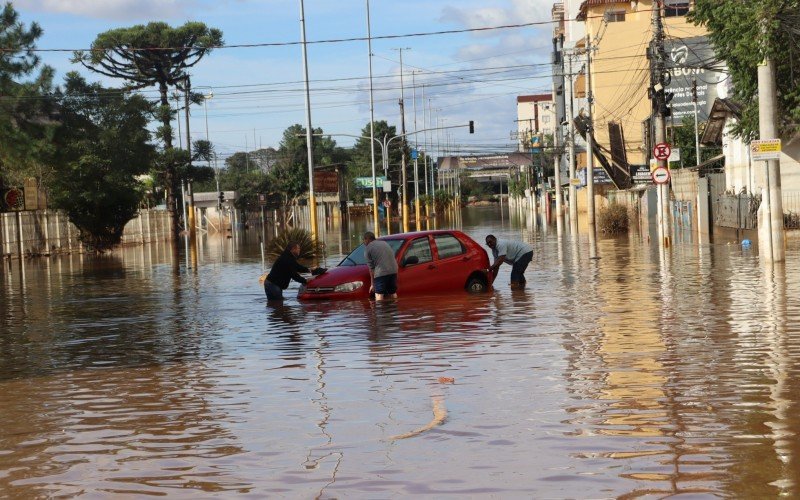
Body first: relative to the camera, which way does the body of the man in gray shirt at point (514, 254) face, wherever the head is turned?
to the viewer's left

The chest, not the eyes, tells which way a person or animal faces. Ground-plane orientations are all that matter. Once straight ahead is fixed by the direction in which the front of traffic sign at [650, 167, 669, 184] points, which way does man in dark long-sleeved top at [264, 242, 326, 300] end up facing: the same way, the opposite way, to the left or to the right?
to the left

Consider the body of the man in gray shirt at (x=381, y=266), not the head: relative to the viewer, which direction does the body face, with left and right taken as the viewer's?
facing away from the viewer and to the left of the viewer

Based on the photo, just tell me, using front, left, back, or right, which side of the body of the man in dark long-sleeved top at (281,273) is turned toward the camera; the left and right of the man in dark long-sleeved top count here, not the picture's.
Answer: right

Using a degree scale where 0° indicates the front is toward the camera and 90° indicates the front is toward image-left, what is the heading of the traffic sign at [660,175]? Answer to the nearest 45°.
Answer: approximately 0°

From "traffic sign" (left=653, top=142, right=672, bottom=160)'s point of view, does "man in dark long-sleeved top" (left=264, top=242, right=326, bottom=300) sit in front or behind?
in front

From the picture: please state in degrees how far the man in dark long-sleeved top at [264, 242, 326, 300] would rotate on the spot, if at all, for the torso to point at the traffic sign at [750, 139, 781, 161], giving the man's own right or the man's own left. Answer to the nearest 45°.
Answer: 0° — they already face it

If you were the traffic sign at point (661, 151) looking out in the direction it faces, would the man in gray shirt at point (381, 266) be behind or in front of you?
in front

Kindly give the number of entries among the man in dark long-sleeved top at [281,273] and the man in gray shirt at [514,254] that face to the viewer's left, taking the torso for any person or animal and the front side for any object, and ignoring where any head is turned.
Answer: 1

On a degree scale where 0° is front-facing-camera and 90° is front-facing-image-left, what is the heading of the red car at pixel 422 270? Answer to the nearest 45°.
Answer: approximately 45°

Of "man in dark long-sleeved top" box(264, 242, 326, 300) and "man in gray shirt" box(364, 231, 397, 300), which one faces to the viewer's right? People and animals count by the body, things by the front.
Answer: the man in dark long-sleeved top

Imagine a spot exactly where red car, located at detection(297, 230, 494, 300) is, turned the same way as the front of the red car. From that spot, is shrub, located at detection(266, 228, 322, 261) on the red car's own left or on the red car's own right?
on the red car's own right

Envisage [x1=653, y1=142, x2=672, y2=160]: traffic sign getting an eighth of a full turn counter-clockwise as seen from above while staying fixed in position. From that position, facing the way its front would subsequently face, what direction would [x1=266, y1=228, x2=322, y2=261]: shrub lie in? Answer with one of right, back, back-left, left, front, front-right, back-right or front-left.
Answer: back-right
